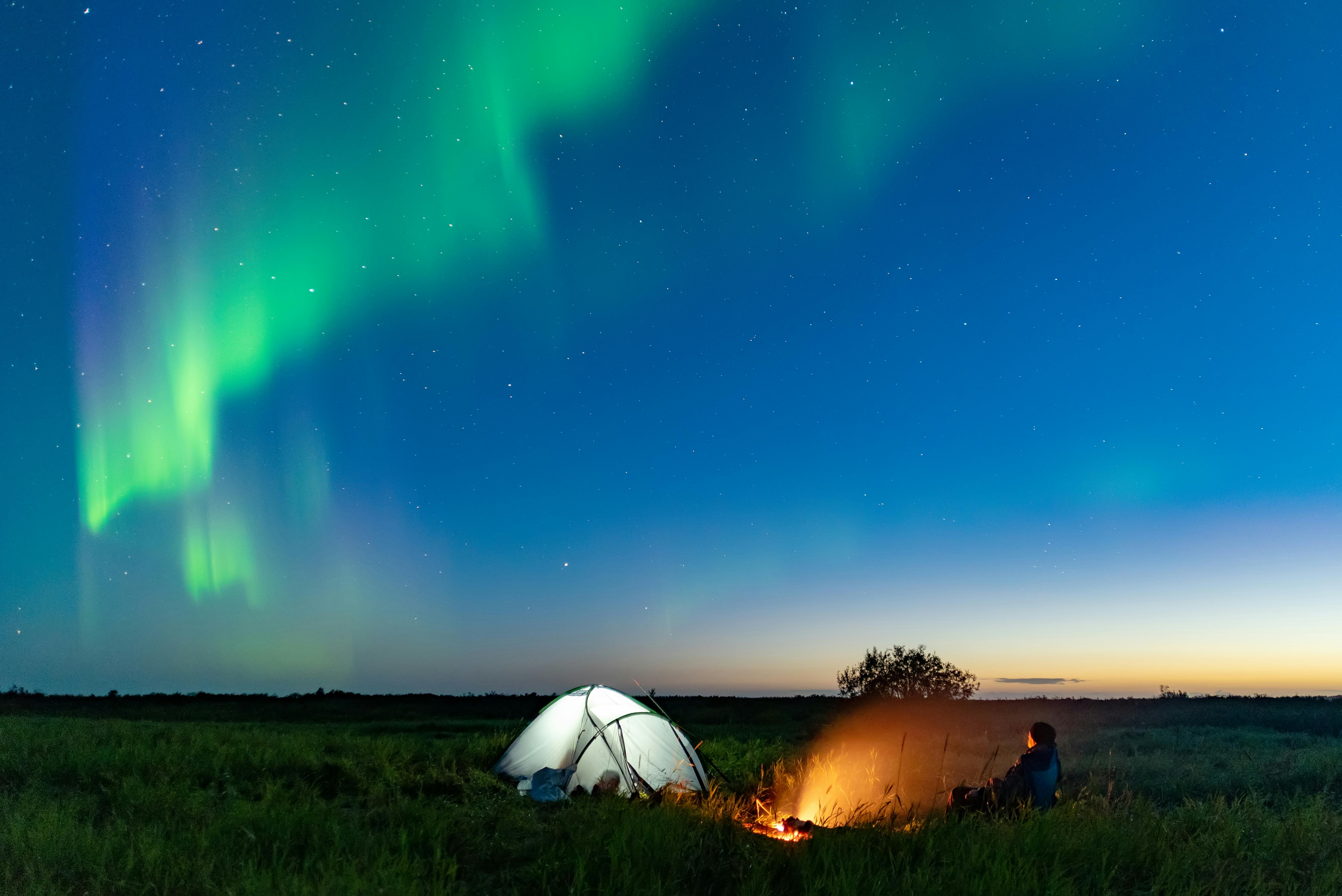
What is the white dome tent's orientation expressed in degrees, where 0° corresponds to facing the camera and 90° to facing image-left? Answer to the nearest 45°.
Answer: approximately 315°
